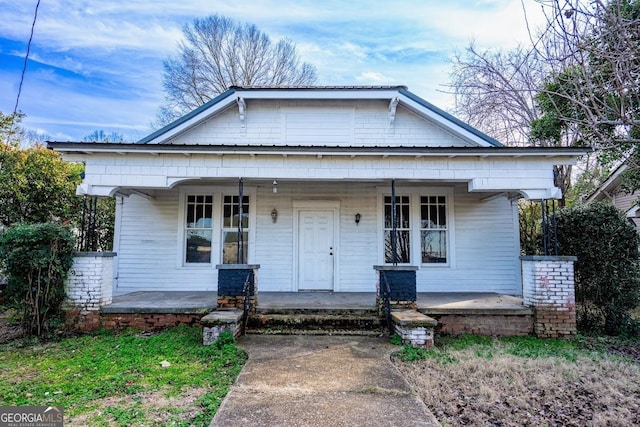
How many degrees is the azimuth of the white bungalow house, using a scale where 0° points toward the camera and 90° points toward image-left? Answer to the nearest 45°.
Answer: approximately 0°

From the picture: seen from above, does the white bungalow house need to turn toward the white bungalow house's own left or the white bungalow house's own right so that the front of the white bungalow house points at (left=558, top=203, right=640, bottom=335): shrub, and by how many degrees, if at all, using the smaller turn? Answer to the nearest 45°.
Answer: approximately 90° to the white bungalow house's own left

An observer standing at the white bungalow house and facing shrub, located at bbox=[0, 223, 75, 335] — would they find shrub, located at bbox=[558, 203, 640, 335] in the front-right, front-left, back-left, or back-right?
back-left

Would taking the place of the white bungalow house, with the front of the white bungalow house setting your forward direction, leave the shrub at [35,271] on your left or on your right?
on your right

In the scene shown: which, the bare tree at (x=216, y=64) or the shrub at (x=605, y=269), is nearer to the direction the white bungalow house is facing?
the shrub

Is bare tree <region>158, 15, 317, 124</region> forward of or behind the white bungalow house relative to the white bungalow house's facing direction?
behind
